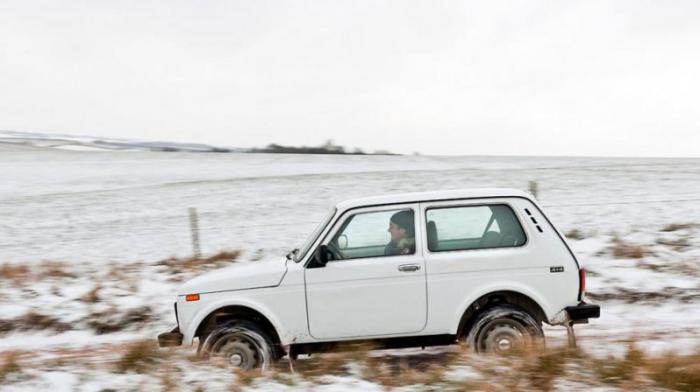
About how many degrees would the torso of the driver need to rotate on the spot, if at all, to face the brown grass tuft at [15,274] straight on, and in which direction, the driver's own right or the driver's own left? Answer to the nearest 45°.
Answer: approximately 45° to the driver's own right

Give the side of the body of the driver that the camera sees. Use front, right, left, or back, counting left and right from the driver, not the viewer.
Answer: left

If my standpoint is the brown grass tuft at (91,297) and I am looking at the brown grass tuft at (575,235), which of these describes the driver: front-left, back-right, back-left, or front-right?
front-right

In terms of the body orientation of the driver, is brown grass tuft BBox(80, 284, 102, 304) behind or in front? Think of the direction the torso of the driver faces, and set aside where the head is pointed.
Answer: in front

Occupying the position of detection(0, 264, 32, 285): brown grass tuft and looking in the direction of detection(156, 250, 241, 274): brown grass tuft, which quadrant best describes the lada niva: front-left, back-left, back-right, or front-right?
front-right

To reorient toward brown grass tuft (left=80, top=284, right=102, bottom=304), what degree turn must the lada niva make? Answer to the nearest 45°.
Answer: approximately 45° to its right

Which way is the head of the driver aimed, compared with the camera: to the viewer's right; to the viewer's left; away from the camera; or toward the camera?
to the viewer's left

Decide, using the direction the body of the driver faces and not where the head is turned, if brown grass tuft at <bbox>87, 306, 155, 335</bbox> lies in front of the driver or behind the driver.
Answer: in front

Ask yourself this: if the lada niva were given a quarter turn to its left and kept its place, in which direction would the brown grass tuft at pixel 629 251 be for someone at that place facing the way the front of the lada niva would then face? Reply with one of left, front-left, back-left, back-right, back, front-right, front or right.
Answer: back-left

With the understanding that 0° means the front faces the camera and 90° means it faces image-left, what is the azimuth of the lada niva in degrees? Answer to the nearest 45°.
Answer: approximately 90°
